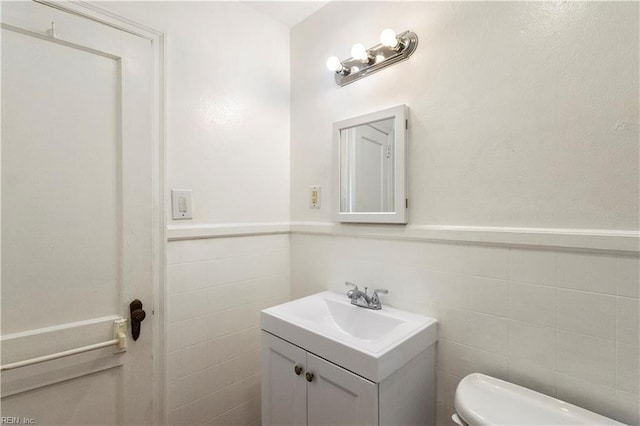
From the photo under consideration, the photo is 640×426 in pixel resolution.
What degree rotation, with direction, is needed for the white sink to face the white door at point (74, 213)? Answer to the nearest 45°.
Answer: approximately 45° to its right

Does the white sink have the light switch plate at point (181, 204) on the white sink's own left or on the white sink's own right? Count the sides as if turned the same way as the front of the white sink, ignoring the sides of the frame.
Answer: on the white sink's own right

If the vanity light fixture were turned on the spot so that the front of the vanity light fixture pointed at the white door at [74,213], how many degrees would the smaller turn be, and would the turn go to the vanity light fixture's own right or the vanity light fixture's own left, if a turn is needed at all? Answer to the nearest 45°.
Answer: approximately 45° to the vanity light fixture's own right

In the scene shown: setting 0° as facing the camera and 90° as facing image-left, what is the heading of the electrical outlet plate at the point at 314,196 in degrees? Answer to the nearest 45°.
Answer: approximately 45°

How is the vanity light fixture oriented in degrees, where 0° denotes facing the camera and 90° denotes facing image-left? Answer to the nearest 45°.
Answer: approximately 45°

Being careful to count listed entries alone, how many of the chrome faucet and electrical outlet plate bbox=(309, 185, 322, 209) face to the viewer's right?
0

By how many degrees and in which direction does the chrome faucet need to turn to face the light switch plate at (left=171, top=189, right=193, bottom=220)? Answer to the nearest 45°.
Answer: approximately 45° to its right

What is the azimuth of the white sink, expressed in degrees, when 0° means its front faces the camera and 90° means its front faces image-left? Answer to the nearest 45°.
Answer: approximately 45°

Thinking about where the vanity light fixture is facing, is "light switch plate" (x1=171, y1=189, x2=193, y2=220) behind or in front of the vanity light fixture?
in front

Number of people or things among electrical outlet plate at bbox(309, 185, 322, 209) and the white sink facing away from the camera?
0

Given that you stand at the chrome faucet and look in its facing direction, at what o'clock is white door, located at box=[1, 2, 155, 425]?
The white door is roughly at 1 o'clock from the chrome faucet.
